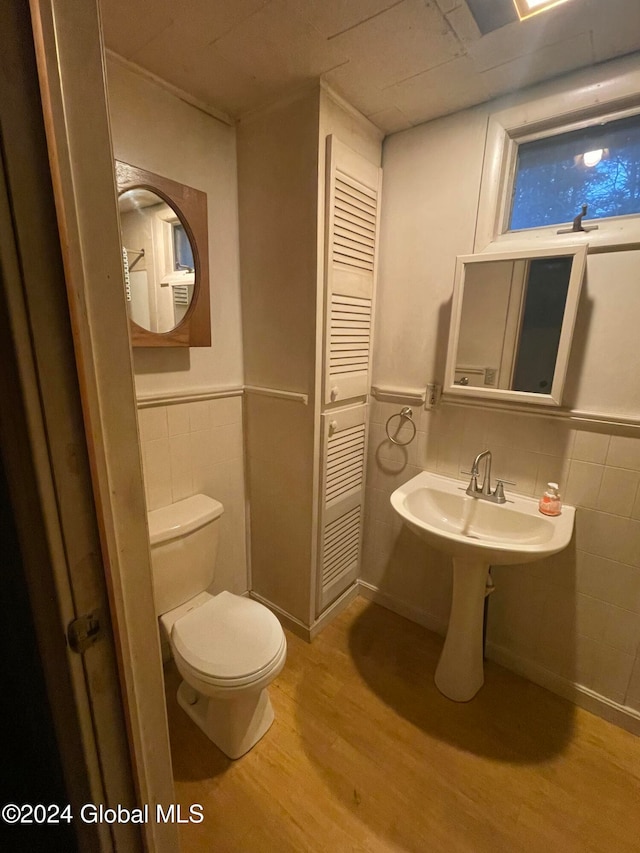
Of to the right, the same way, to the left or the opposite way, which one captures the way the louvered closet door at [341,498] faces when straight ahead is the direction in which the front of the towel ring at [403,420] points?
to the left

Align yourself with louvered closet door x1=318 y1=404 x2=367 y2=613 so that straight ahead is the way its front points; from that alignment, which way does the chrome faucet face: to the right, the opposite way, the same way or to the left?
to the right

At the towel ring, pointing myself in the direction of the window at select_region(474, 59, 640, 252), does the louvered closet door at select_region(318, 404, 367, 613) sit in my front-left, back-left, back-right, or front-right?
back-right

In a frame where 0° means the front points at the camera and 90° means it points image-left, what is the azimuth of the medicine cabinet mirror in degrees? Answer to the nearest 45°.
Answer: approximately 45°

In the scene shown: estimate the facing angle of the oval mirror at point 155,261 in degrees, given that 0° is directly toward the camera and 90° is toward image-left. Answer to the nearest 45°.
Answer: approximately 315°

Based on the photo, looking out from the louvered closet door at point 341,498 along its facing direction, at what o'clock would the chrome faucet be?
The chrome faucet is roughly at 11 o'clock from the louvered closet door.

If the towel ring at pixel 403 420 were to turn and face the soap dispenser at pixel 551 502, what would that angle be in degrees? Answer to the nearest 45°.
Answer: approximately 90° to its left
